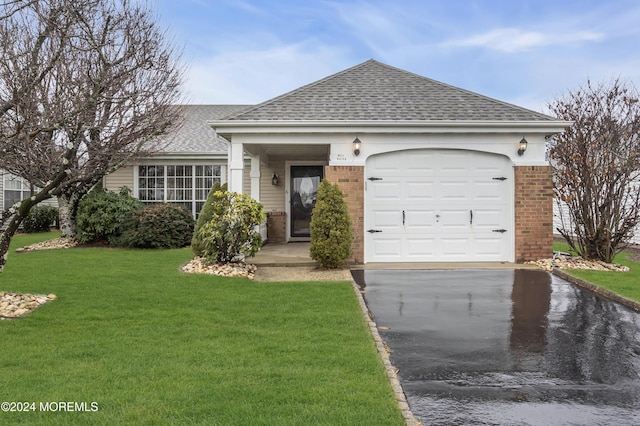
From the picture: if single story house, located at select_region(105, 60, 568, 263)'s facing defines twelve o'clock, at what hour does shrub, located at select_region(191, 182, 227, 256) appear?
The shrub is roughly at 1 o'clock from the single story house.

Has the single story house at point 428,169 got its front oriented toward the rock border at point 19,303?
no

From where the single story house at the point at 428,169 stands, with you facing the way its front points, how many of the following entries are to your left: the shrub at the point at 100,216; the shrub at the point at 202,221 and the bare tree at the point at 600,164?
1

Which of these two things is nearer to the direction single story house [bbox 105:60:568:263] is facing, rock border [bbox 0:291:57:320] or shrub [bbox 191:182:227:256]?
the rock border

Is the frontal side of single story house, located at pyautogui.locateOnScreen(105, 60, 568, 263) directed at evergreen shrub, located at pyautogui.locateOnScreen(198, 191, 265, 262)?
no

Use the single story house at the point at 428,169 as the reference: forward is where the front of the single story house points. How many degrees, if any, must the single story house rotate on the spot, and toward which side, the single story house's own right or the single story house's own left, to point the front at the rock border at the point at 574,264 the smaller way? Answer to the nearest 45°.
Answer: approximately 90° to the single story house's own left

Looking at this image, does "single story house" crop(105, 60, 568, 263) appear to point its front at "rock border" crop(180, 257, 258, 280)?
no

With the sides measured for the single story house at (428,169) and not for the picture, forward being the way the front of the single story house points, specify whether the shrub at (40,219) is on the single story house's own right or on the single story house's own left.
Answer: on the single story house's own right

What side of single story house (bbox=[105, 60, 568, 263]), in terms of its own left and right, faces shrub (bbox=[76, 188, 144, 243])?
right

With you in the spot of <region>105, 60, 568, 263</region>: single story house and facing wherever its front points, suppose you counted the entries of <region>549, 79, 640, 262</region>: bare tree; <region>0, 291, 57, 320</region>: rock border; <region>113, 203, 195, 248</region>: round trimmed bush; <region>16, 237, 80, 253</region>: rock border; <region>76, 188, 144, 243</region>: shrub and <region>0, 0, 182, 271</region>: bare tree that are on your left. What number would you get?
1

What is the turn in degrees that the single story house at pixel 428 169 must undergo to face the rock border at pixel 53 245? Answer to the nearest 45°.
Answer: approximately 90° to its right

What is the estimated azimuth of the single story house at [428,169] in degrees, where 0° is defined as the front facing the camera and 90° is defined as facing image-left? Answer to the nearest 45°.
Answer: approximately 0°

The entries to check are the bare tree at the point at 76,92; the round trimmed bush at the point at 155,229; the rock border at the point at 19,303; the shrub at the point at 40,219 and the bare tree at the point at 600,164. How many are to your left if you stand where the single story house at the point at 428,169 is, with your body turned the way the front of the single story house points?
1

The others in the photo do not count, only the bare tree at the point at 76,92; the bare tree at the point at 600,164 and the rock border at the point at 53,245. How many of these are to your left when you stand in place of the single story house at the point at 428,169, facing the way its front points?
1
